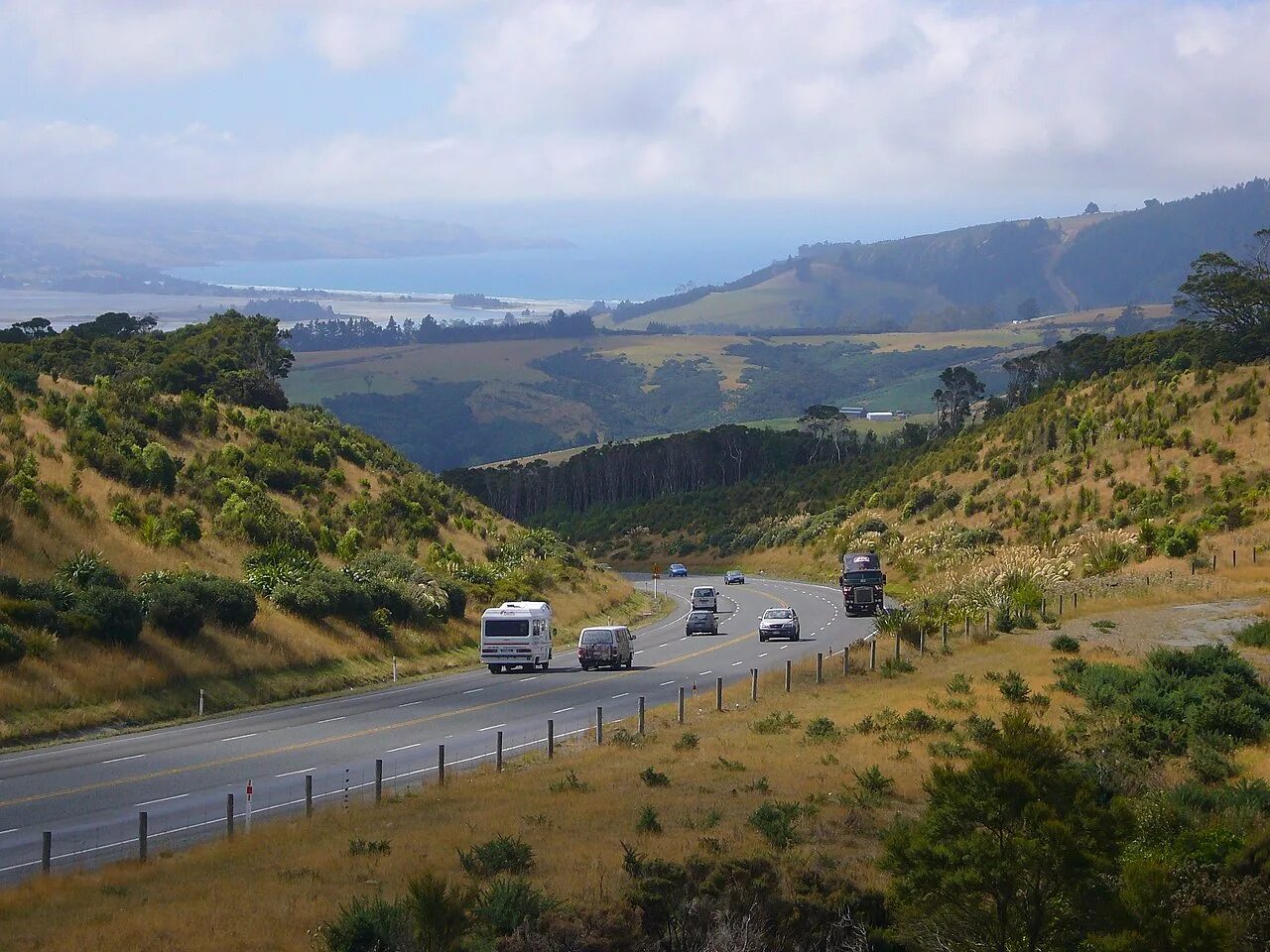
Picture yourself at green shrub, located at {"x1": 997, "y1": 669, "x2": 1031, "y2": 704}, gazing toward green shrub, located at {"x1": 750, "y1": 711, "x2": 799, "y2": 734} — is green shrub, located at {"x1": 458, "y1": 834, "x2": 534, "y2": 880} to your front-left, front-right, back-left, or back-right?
front-left

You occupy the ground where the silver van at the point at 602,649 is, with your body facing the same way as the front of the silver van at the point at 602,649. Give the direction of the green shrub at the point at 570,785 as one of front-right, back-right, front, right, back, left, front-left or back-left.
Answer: back

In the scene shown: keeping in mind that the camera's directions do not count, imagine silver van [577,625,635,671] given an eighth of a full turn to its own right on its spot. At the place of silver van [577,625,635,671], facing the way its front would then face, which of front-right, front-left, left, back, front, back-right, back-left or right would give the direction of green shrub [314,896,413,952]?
back-right

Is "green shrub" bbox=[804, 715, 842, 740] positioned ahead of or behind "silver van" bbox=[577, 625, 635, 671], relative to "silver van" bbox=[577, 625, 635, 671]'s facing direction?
behind

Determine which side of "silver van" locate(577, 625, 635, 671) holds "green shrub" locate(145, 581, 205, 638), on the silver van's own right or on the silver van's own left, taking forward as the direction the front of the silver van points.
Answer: on the silver van's own left

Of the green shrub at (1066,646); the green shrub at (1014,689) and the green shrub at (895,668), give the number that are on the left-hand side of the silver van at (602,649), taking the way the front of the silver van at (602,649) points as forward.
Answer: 0

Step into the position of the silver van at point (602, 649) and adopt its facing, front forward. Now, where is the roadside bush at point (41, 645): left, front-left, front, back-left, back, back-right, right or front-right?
back-left

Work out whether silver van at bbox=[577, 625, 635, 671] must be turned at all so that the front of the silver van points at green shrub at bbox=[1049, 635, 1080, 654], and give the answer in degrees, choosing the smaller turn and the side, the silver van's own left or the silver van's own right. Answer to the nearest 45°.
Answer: approximately 135° to the silver van's own right

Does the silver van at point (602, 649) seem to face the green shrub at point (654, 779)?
no

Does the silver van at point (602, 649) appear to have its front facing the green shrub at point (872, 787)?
no

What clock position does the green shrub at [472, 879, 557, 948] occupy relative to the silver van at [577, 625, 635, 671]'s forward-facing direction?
The green shrub is roughly at 6 o'clock from the silver van.

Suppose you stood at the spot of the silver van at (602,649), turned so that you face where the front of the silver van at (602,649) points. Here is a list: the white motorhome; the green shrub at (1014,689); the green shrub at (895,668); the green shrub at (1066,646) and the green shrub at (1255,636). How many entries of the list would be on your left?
1

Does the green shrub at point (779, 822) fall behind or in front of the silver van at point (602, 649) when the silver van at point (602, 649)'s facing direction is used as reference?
behind

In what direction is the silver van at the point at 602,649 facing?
away from the camera

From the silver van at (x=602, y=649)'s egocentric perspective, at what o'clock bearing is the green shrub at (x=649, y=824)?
The green shrub is roughly at 6 o'clock from the silver van.

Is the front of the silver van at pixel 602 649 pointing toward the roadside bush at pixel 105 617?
no

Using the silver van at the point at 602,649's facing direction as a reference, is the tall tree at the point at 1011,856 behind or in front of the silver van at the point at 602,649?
behind

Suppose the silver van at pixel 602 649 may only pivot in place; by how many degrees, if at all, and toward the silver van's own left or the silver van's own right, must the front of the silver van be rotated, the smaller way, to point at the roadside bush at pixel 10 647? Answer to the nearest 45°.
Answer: approximately 135° to the silver van's own left
